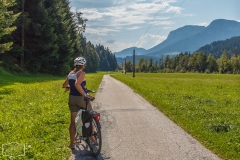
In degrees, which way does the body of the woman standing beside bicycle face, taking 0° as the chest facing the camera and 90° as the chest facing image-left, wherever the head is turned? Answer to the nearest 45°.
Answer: approximately 225°

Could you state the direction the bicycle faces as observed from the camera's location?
facing away from the viewer and to the left of the viewer
